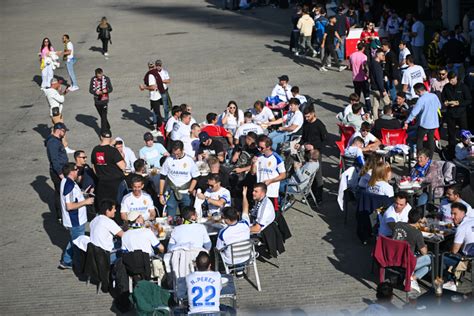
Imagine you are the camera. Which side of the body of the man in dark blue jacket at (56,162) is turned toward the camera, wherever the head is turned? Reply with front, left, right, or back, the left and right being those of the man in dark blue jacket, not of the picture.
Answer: right

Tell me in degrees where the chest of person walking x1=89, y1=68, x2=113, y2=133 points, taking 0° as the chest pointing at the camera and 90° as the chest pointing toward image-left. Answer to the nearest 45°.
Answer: approximately 0°

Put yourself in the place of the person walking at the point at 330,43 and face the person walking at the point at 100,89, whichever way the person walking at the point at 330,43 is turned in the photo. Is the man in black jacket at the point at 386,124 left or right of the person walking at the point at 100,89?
left

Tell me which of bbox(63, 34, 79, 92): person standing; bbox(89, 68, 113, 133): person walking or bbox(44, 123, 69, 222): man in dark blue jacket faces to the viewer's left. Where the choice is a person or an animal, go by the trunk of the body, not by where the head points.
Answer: bbox(63, 34, 79, 92): person standing

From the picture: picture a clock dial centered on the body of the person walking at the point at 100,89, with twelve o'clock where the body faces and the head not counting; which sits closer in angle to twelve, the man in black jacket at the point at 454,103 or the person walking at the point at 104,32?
the man in black jacket

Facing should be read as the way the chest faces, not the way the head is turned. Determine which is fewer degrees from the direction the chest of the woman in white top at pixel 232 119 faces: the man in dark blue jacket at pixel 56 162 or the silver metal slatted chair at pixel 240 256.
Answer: the silver metal slatted chair
